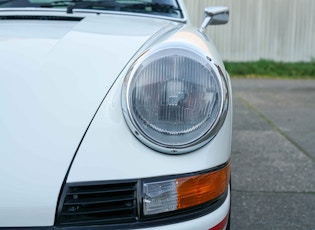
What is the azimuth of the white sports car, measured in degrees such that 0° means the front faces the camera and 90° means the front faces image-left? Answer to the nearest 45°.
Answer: approximately 0°
